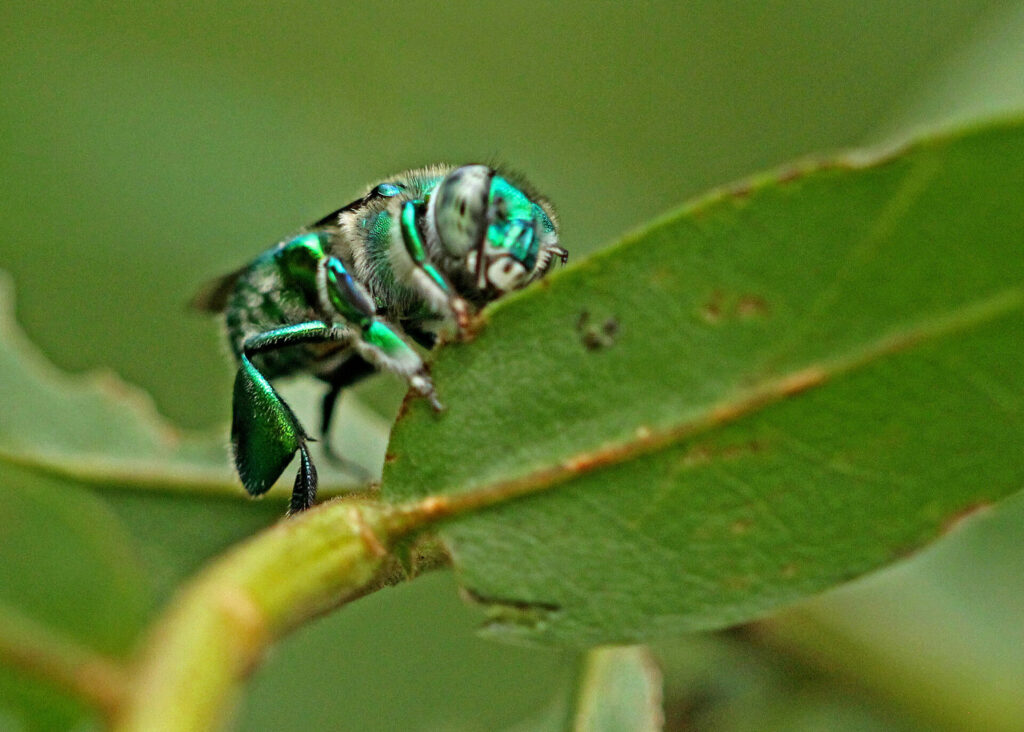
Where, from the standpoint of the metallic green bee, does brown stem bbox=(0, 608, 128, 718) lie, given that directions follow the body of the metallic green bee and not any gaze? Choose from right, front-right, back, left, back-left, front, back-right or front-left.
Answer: right

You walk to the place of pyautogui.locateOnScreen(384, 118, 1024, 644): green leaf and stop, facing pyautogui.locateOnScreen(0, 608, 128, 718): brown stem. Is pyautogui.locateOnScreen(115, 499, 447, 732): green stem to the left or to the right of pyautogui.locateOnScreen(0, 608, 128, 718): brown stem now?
left

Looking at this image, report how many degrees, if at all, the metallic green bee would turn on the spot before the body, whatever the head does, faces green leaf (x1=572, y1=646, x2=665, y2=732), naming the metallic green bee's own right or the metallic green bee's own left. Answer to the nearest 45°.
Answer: approximately 45° to the metallic green bee's own right

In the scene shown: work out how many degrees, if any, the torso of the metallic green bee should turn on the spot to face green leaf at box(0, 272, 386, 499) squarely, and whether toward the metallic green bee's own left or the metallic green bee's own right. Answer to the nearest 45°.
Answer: approximately 135° to the metallic green bee's own right

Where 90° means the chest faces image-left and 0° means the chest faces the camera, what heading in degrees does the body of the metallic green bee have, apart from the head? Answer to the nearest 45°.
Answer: approximately 315°
